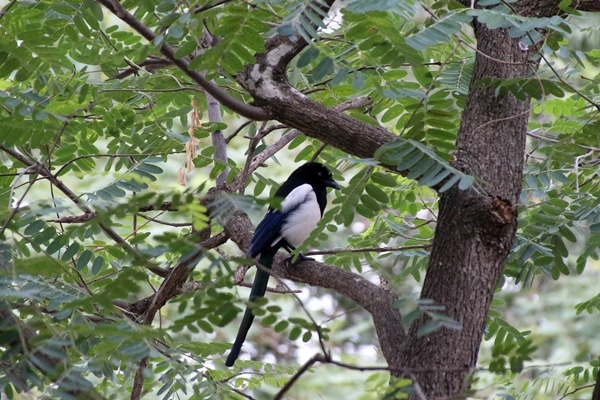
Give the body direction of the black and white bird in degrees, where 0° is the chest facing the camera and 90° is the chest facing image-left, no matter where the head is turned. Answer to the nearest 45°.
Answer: approximately 270°
